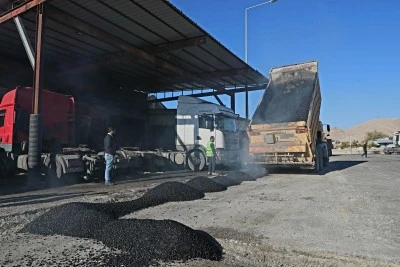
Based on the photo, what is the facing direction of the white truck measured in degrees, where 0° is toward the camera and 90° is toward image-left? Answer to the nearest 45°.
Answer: approximately 315°

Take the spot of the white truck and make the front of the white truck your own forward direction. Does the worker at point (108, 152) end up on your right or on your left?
on your right

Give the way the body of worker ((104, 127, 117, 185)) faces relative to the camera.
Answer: to the viewer's right

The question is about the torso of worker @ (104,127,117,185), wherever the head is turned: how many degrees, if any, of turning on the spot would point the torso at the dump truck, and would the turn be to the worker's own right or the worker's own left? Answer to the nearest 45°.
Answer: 0° — they already face it
